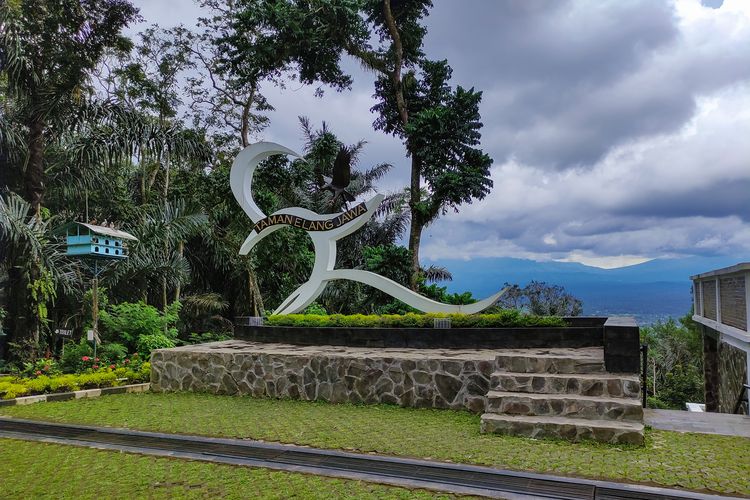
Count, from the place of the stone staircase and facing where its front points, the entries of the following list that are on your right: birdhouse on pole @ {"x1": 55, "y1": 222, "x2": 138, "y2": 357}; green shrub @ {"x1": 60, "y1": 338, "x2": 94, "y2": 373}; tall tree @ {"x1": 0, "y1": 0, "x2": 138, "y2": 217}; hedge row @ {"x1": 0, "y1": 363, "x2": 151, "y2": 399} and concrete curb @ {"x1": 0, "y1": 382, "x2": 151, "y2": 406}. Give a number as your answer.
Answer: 5

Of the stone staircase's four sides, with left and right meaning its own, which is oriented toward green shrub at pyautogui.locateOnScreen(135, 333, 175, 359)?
right

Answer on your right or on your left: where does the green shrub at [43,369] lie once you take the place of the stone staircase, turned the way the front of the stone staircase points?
on your right

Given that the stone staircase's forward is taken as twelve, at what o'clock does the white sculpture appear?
The white sculpture is roughly at 4 o'clock from the stone staircase.

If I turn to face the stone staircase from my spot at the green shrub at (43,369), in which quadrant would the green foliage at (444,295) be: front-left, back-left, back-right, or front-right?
front-left

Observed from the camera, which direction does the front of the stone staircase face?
facing the viewer

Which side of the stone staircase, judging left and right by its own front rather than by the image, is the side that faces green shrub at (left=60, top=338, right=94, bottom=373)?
right

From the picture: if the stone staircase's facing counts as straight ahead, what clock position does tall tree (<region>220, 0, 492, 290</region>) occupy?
The tall tree is roughly at 5 o'clock from the stone staircase.

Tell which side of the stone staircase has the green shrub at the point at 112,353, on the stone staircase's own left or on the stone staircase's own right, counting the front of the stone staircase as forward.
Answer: on the stone staircase's own right

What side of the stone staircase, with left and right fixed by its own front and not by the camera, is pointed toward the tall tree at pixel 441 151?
back

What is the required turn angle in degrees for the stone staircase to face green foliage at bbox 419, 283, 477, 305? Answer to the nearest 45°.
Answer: approximately 135° to its right

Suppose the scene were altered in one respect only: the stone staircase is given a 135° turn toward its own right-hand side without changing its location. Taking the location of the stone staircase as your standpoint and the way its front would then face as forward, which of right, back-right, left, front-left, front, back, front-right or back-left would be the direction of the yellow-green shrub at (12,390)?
front-left

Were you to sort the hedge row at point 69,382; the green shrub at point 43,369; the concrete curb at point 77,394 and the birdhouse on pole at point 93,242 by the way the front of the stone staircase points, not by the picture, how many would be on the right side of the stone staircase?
4

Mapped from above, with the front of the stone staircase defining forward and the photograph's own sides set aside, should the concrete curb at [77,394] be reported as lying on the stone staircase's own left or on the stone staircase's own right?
on the stone staircase's own right

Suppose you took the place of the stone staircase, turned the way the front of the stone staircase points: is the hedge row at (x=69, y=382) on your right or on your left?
on your right
